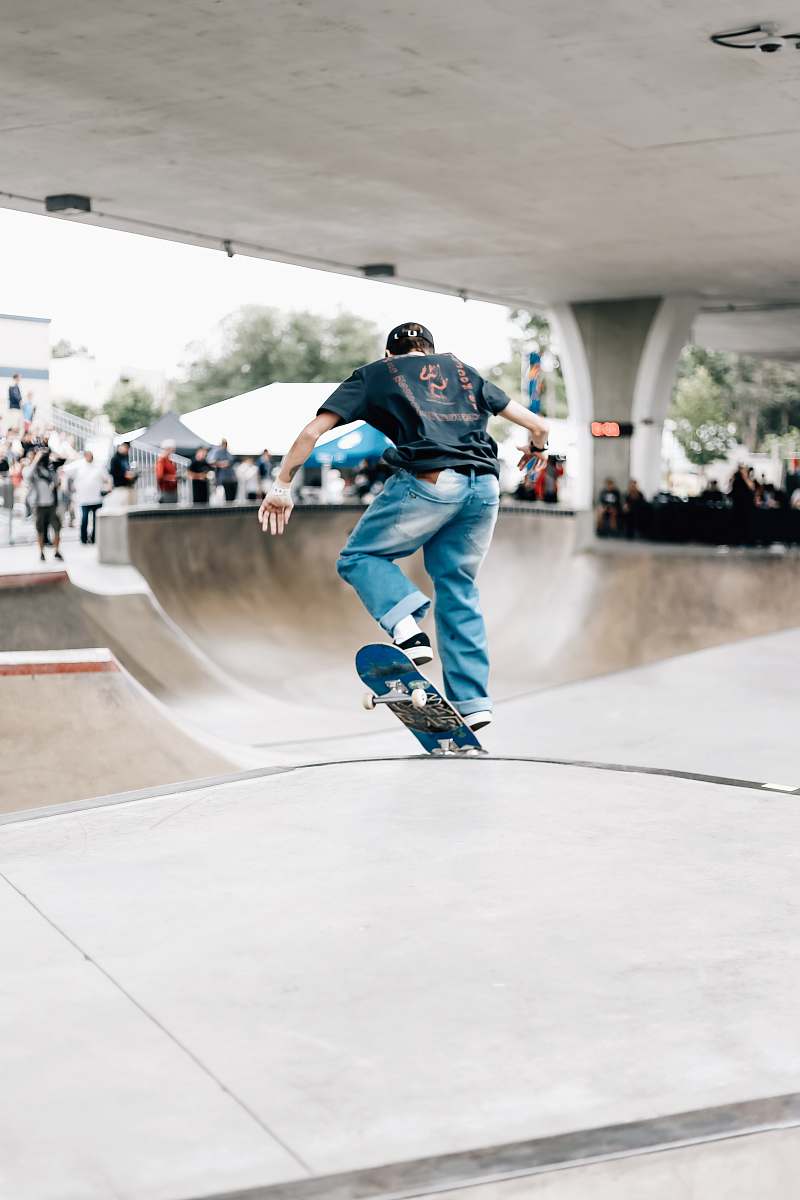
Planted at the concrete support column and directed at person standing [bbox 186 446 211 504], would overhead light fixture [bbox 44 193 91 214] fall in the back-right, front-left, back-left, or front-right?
front-left

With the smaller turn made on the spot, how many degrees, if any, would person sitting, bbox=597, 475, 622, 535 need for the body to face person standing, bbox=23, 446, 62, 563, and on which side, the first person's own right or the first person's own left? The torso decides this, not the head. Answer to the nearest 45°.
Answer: approximately 45° to the first person's own right

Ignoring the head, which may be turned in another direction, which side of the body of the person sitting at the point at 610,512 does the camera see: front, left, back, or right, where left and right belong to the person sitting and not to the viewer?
front

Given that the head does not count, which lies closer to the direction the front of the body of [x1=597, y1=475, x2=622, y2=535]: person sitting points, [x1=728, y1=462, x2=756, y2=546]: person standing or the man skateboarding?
the man skateboarding

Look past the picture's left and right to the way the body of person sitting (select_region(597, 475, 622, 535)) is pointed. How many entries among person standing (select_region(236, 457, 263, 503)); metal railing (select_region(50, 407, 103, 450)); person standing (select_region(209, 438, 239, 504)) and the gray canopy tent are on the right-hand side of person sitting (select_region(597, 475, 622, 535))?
4

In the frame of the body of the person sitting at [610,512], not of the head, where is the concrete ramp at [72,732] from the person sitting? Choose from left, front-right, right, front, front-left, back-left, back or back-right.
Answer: front

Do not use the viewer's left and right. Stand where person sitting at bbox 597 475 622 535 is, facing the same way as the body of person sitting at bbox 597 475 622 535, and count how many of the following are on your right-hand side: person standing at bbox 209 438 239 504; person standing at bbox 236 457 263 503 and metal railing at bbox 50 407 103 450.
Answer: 3

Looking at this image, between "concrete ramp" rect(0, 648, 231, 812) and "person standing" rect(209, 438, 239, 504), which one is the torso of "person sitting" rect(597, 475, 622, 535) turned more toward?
the concrete ramp

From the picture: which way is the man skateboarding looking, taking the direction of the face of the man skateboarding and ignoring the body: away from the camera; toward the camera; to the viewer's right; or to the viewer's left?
away from the camera

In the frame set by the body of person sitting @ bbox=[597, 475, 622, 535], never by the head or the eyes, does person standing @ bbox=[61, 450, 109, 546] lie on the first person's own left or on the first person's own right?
on the first person's own right

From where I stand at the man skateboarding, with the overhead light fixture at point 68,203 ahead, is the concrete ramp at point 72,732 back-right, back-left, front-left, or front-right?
front-left

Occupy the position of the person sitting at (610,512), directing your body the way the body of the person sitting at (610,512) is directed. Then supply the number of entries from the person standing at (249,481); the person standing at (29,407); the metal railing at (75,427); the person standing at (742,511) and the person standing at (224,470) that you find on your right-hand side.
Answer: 4

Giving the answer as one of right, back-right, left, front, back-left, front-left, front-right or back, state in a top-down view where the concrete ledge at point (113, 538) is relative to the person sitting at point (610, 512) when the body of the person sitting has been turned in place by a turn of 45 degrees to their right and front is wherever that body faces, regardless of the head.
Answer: front

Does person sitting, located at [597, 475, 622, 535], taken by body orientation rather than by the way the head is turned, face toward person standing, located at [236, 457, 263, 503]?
no

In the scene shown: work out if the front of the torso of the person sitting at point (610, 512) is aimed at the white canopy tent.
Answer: no

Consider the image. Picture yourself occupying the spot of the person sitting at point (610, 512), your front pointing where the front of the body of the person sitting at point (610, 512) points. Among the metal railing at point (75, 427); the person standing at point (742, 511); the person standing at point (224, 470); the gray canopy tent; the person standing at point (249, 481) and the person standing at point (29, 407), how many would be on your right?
5

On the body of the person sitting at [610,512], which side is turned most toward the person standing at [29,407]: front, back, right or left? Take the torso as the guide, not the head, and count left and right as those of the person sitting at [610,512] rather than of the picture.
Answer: right
